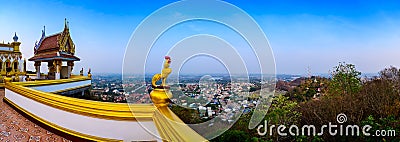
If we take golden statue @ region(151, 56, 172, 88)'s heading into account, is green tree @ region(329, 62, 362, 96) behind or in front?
in front

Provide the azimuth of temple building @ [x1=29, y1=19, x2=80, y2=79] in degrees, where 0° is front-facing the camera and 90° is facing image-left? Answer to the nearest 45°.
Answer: approximately 315°

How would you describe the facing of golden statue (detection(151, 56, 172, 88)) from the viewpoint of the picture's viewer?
facing to the right of the viewer

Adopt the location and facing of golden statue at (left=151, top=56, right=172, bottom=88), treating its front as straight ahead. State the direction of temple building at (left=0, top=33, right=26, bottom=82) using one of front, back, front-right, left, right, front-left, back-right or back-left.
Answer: back-left
